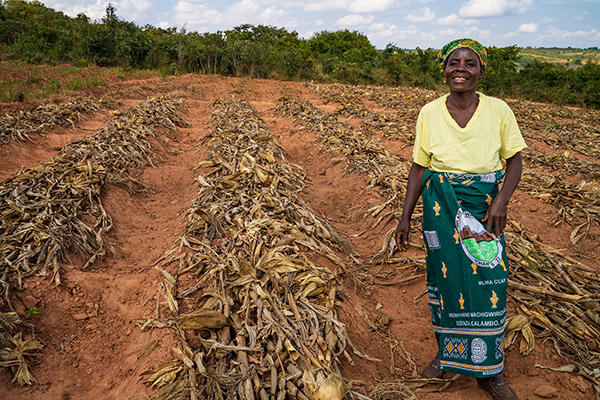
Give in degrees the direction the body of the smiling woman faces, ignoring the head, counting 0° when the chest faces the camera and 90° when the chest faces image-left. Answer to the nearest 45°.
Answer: approximately 0°

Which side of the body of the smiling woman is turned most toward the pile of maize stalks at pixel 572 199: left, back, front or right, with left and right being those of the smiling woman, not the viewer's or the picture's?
back

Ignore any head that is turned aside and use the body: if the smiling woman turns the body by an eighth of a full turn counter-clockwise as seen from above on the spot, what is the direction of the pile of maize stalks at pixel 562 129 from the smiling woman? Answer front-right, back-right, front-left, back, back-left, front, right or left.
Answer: back-left

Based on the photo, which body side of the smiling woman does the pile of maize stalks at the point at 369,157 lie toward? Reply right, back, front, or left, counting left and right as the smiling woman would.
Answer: back

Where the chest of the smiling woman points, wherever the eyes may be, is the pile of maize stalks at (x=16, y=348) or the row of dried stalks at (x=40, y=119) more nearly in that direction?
the pile of maize stalks

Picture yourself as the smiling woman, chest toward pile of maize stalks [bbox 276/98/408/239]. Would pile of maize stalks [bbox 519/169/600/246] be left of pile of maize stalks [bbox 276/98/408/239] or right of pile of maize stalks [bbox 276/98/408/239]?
right

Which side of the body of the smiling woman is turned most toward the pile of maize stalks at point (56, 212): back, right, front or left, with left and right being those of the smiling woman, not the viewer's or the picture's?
right

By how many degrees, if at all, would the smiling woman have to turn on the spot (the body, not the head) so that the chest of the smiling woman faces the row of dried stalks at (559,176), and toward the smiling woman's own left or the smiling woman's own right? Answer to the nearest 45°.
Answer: approximately 180°

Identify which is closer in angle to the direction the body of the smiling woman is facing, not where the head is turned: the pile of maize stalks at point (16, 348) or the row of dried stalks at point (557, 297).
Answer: the pile of maize stalks

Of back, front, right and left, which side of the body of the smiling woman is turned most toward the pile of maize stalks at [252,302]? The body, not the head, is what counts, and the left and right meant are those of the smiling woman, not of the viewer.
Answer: right
